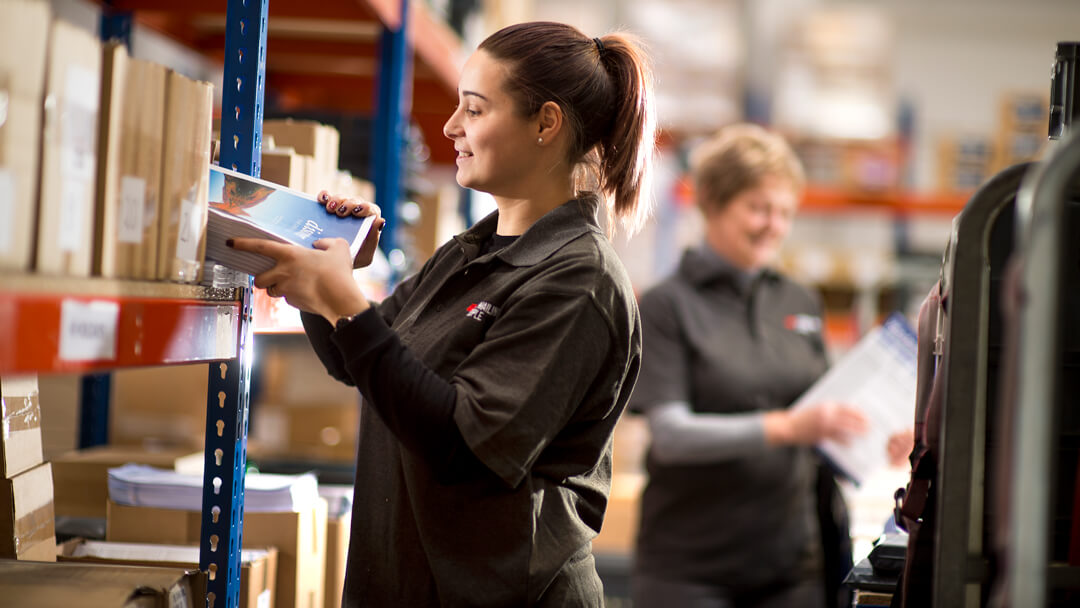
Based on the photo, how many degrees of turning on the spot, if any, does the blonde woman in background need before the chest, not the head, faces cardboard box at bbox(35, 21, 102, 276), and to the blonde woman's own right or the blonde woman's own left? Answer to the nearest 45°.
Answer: approximately 45° to the blonde woman's own right

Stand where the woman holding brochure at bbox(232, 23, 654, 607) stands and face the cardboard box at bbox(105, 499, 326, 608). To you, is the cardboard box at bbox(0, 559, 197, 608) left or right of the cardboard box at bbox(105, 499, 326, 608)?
left

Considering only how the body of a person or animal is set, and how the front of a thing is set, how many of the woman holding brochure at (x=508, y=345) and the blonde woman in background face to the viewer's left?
1

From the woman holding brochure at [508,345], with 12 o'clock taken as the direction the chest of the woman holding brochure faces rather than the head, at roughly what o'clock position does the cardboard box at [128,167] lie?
The cardboard box is roughly at 11 o'clock from the woman holding brochure.

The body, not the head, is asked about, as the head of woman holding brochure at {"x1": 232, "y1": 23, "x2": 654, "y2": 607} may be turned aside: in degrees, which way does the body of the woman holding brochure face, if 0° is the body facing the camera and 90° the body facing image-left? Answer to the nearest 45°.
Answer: approximately 90°

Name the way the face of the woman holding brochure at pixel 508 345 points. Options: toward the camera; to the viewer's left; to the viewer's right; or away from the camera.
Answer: to the viewer's left

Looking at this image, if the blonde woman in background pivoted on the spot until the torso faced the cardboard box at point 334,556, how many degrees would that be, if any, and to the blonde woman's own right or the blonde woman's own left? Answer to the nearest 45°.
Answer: approximately 90° to the blonde woman's own right

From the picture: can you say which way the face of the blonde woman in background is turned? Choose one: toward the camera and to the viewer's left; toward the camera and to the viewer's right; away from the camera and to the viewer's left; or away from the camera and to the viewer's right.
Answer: toward the camera and to the viewer's right

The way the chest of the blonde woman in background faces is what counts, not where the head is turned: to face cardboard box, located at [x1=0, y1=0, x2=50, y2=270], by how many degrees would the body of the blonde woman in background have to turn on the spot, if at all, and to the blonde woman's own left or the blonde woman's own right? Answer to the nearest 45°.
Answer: approximately 45° to the blonde woman's own right

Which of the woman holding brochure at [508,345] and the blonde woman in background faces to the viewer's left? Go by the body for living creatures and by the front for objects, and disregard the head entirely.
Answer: the woman holding brochure
